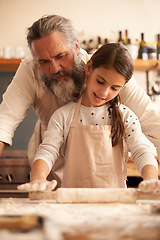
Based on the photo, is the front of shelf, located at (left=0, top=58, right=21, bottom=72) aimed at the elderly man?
yes

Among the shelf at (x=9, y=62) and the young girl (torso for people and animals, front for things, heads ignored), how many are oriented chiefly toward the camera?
2

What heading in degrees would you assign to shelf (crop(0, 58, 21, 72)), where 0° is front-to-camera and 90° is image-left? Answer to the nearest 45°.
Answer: approximately 0°

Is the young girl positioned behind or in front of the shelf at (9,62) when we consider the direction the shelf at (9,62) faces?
in front
